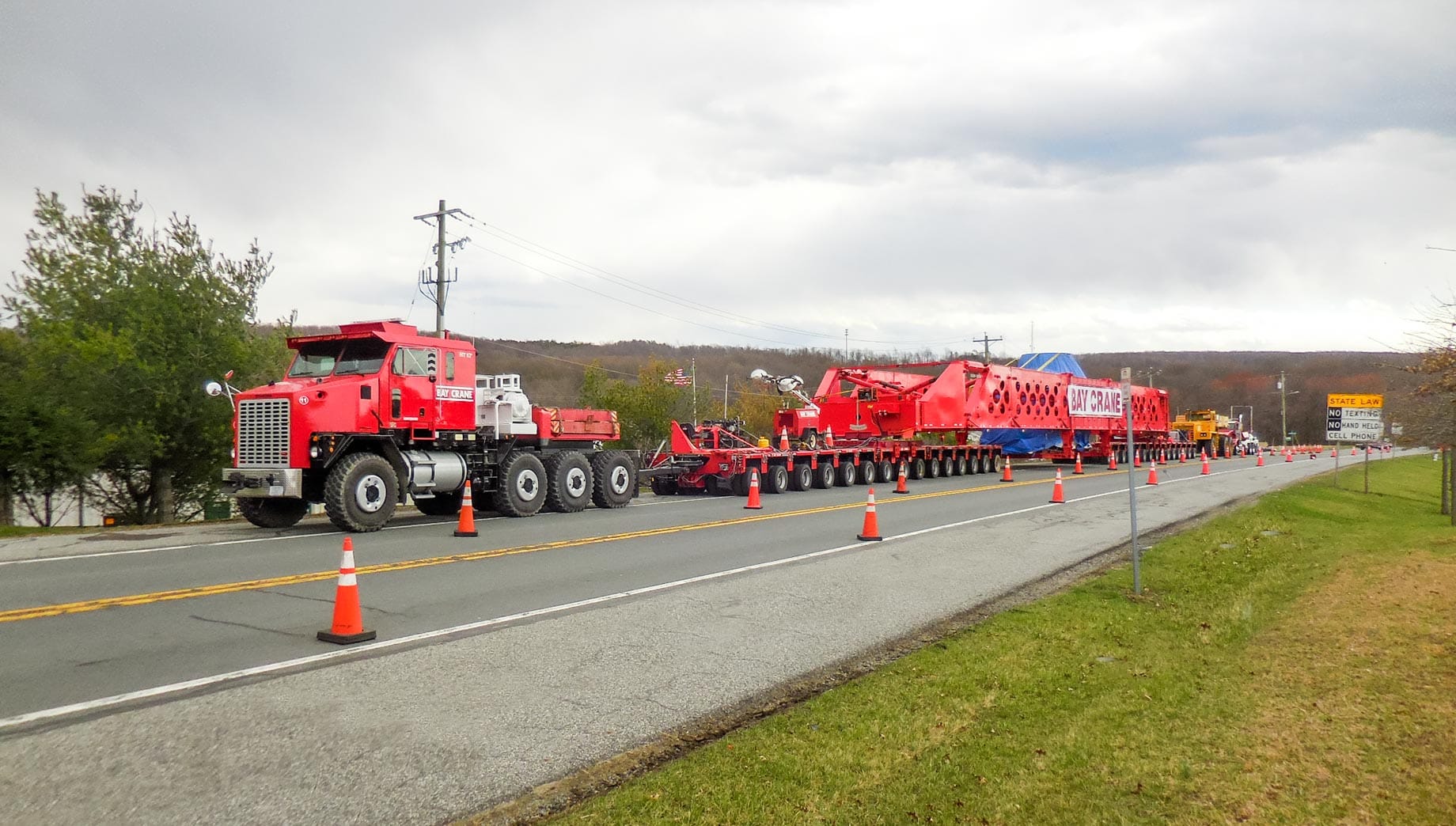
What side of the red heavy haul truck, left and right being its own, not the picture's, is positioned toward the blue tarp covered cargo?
back

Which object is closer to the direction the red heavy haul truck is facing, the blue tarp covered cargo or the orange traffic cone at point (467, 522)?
the orange traffic cone

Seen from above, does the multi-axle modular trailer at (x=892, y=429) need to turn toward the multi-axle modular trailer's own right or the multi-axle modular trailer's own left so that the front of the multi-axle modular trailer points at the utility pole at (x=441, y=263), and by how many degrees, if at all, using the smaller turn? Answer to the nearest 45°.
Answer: approximately 45° to the multi-axle modular trailer's own right

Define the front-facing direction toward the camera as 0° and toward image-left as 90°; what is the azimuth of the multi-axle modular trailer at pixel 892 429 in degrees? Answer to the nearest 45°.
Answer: approximately 45°

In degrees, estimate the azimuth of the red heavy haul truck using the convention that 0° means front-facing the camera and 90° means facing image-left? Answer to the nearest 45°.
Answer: approximately 45°

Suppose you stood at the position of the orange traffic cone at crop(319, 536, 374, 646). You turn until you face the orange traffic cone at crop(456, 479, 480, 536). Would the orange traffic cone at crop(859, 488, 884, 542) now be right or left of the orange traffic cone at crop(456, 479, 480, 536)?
right
